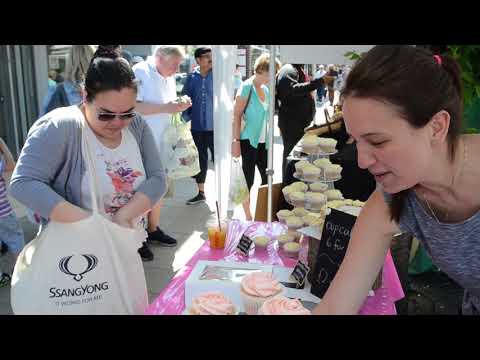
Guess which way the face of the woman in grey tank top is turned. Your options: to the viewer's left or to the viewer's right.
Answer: to the viewer's left

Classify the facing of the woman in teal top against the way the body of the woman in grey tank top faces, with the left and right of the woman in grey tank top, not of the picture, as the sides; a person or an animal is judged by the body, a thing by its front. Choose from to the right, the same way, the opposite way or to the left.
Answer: to the left

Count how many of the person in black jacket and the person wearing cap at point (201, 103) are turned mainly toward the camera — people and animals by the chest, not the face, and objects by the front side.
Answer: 1

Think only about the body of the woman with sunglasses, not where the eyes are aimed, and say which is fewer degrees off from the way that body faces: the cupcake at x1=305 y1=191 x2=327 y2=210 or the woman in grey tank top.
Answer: the woman in grey tank top
